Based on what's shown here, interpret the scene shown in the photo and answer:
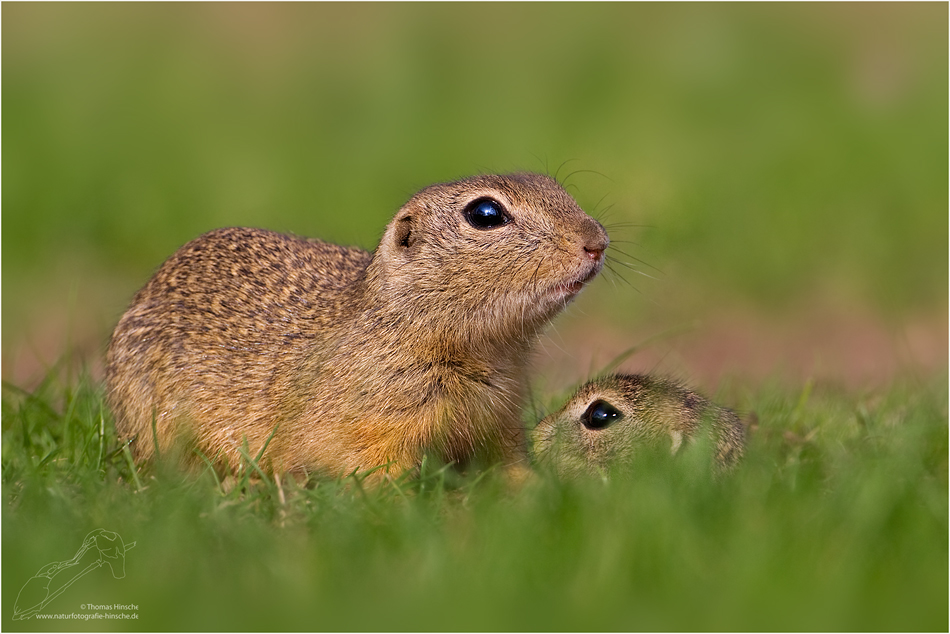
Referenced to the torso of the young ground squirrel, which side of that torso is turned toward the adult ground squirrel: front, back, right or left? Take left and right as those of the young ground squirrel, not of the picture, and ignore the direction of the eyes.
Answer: front

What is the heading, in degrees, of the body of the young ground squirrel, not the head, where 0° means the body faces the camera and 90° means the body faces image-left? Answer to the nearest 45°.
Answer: approximately 90°
